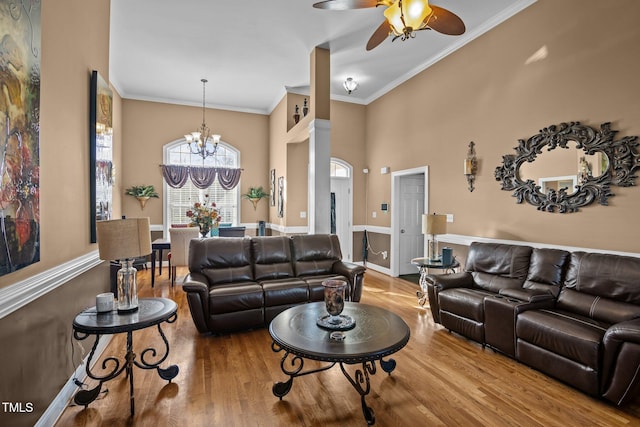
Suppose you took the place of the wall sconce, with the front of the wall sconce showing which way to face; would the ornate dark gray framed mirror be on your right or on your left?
on your left

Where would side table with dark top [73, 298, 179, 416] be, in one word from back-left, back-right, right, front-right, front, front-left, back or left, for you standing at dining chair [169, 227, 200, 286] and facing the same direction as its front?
back

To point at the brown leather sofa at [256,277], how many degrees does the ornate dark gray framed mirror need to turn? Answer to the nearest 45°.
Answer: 0° — it already faces it

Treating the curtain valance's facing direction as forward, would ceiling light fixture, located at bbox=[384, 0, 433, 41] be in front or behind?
in front

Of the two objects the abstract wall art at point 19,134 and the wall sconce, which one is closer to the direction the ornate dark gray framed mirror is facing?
the abstract wall art

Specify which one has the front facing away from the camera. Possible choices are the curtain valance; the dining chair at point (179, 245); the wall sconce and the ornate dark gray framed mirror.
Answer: the dining chair

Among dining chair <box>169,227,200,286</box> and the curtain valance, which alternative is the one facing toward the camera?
the curtain valance

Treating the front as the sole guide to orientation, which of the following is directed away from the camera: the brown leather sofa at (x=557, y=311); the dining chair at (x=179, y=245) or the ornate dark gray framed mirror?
the dining chair

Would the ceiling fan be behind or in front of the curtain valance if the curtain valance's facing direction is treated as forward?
in front

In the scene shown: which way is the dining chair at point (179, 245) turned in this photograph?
away from the camera

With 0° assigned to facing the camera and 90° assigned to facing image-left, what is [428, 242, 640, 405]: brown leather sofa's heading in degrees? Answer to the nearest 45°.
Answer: approximately 45°

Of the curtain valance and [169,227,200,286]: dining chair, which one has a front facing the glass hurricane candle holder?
the curtain valance

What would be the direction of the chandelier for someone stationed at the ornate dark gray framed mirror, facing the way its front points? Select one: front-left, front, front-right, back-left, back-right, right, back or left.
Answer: front-right

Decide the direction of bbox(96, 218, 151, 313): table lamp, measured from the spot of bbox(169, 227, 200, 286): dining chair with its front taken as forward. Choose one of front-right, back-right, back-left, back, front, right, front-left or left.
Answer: back

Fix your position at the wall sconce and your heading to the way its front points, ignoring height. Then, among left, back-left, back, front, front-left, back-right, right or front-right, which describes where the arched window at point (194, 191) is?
front-right

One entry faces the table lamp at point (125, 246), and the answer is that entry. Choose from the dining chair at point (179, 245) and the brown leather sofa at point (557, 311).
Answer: the brown leather sofa

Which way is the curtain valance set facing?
toward the camera
